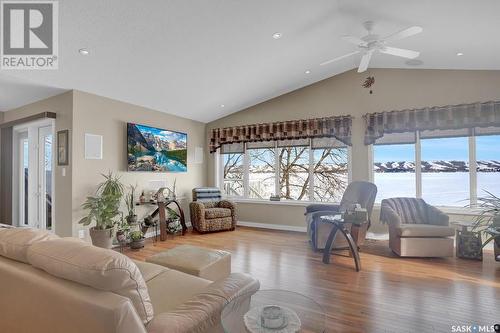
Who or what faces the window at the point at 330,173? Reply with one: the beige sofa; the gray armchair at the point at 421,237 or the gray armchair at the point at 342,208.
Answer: the beige sofa

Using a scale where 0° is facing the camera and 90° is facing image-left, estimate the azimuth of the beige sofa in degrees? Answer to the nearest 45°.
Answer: approximately 225°

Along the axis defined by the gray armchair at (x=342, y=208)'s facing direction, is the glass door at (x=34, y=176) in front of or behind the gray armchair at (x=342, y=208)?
in front

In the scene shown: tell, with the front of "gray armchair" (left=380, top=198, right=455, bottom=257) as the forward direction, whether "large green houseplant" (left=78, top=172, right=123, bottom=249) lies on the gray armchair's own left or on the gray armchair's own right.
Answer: on the gray armchair's own right

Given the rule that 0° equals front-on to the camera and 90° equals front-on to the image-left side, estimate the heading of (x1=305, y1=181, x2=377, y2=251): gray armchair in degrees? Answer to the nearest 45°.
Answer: approximately 45°

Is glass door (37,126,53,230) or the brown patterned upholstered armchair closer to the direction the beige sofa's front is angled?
the brown patterned upholstered armchair

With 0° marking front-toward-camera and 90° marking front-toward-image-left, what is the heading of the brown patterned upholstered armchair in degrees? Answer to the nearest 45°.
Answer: approximately 315°

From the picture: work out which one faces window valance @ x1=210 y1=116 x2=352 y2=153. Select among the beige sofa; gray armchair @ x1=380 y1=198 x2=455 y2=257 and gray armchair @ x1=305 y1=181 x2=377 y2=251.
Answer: the beige sofa

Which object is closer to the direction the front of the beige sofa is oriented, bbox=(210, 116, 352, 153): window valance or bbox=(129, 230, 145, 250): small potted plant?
the window valance

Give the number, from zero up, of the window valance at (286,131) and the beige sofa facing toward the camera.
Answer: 1

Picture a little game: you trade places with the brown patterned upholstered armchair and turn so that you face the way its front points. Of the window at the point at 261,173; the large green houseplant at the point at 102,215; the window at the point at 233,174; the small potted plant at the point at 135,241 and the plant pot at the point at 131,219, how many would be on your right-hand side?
3
